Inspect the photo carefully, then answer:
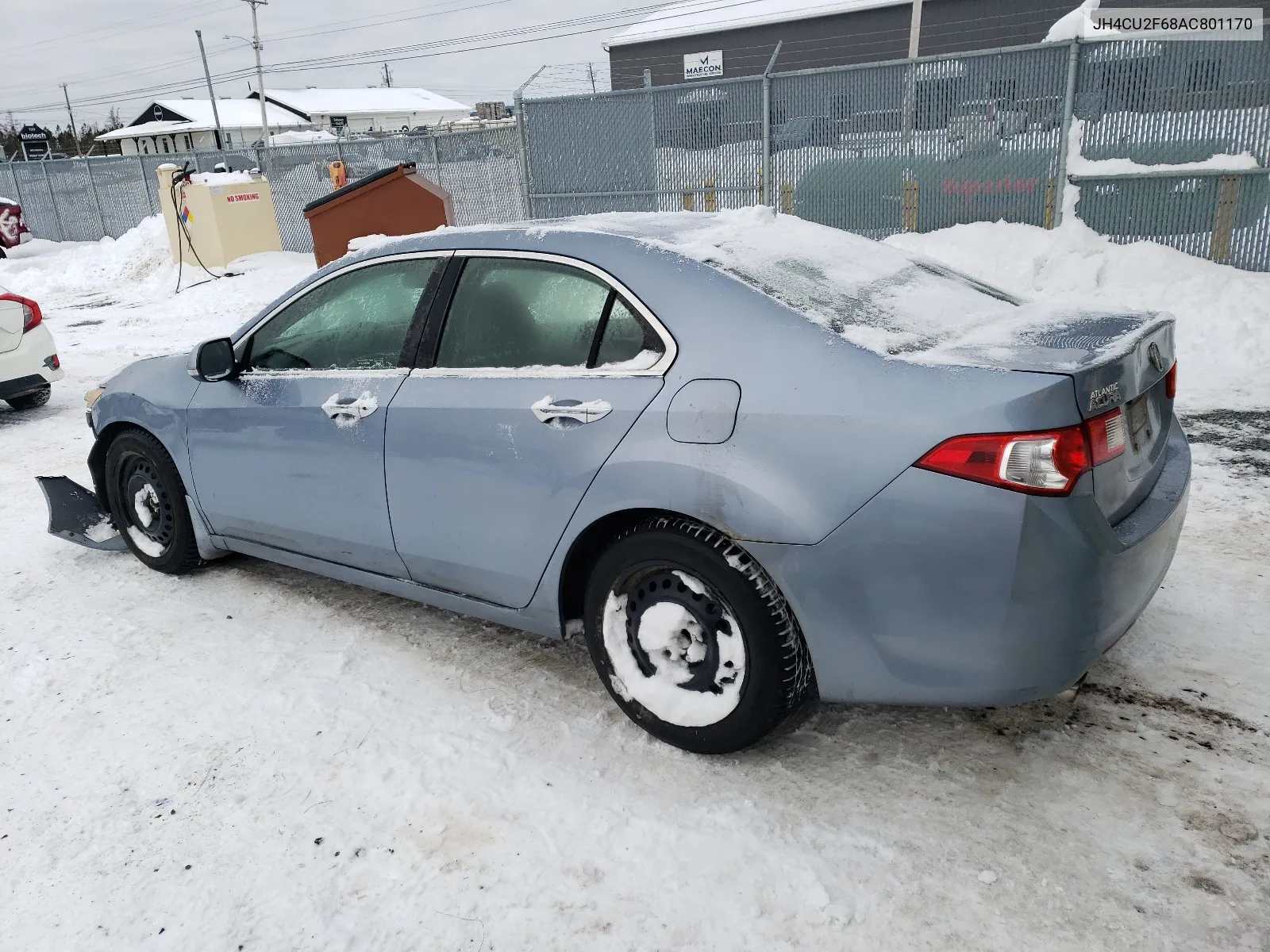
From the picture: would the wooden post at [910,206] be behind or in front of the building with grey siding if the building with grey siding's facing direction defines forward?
in front

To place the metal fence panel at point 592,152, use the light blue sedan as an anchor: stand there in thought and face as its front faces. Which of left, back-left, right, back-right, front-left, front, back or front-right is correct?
front-right

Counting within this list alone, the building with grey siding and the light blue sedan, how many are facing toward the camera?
1

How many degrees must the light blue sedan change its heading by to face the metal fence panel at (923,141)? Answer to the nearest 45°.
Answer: approximately 45° to its right

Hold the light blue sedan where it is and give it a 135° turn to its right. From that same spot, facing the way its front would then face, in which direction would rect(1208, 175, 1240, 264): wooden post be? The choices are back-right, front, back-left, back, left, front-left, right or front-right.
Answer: front-left

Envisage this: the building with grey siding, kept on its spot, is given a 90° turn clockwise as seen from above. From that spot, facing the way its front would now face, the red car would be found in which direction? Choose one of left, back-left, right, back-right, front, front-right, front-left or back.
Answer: front-left

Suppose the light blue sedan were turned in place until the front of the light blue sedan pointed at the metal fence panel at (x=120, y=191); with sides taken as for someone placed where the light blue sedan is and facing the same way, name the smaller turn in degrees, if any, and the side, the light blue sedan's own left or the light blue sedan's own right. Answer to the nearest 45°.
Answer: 0° — it already faces it

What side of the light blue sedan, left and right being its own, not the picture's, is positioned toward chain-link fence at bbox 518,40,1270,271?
right

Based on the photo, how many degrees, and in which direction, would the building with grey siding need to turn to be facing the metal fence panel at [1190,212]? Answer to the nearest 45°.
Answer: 0° — it already faces it

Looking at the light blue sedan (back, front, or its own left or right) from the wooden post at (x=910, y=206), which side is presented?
right

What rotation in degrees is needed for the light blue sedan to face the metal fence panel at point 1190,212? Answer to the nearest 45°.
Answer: approximately 90° to its right

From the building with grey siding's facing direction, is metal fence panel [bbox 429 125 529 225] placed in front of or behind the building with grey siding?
in front

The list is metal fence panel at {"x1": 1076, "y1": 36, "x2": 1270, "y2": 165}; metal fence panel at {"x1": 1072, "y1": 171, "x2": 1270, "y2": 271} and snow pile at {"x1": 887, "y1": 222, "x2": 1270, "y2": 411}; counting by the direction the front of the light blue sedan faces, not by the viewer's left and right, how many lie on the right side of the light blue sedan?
3

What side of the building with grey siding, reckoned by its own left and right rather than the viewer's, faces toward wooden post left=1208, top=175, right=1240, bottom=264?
front
